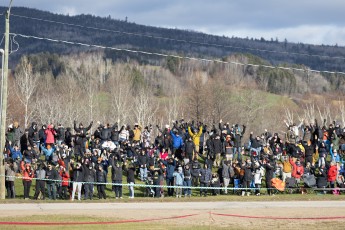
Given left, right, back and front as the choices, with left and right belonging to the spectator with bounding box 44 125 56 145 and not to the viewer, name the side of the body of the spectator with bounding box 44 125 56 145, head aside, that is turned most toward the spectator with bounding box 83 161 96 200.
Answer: front

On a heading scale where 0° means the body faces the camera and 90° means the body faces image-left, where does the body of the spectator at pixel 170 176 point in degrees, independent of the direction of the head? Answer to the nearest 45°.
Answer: approximately 0°

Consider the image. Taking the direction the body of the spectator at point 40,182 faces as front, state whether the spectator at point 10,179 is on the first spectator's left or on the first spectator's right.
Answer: on the first spectator's right

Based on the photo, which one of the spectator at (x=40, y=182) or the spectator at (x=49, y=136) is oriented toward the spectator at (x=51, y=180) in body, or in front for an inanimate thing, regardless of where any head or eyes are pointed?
the spectator at (x=49, y=136)

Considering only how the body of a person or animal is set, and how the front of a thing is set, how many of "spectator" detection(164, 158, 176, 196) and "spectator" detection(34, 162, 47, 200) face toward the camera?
2

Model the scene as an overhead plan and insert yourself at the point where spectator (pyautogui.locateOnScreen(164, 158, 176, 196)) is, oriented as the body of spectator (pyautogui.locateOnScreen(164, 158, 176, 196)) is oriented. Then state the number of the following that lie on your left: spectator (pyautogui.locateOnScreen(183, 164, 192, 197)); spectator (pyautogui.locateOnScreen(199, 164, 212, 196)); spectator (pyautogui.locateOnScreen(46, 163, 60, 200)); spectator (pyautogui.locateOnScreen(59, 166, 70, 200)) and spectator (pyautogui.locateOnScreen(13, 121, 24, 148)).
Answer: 2

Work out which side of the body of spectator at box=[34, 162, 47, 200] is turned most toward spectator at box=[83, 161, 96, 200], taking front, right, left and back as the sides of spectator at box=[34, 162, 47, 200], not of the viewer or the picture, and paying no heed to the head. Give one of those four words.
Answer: left

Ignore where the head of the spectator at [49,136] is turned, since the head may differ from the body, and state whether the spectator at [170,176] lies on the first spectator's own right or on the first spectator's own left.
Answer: on the first spectator's own left

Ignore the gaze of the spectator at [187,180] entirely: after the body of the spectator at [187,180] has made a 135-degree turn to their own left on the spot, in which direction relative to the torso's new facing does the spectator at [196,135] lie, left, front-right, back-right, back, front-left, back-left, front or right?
front-left
